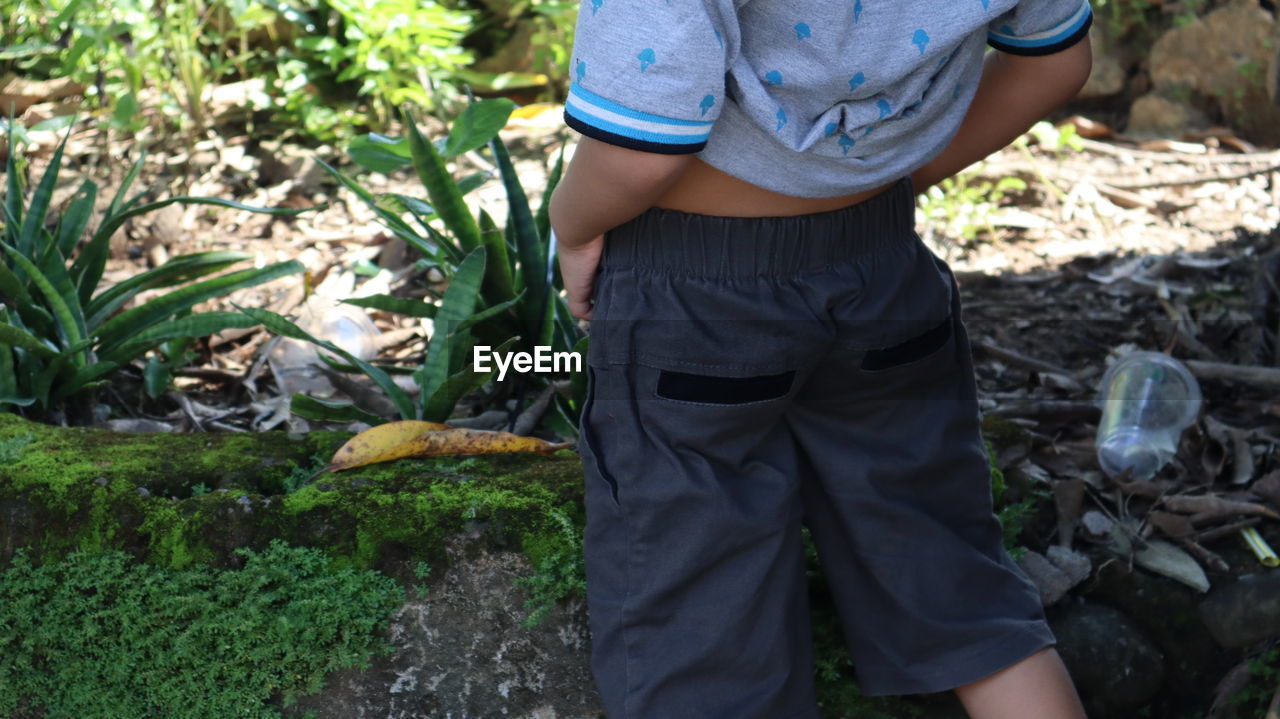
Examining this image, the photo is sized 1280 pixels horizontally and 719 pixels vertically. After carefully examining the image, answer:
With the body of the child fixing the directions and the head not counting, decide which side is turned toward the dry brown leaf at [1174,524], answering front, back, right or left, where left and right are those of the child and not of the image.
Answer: right

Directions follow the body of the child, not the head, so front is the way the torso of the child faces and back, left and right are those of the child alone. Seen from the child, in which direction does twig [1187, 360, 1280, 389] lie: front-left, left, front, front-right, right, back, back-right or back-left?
right

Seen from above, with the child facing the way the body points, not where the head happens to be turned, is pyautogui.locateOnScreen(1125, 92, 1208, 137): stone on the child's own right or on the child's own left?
on the child's own right

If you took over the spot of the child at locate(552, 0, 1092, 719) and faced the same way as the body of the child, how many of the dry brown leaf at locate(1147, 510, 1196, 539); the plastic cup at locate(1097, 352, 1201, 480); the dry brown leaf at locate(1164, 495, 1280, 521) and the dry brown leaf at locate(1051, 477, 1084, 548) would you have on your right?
4

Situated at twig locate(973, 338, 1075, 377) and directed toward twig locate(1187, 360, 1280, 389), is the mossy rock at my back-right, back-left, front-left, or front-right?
back-right

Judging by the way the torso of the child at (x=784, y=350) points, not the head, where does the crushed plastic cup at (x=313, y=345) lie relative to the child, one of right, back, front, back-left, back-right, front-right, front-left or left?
front

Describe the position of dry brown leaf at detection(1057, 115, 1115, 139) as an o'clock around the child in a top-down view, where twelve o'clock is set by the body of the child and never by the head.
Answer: The dry brown leaf is roughly at 2 o'clock from the child.

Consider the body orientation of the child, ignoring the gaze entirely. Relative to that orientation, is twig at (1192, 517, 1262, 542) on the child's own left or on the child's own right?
on the child's own right

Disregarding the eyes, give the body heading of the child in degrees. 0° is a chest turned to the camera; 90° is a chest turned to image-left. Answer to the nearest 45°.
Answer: approximately 135°

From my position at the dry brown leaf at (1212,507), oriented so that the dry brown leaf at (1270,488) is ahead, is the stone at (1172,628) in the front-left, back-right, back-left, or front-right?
back-right
